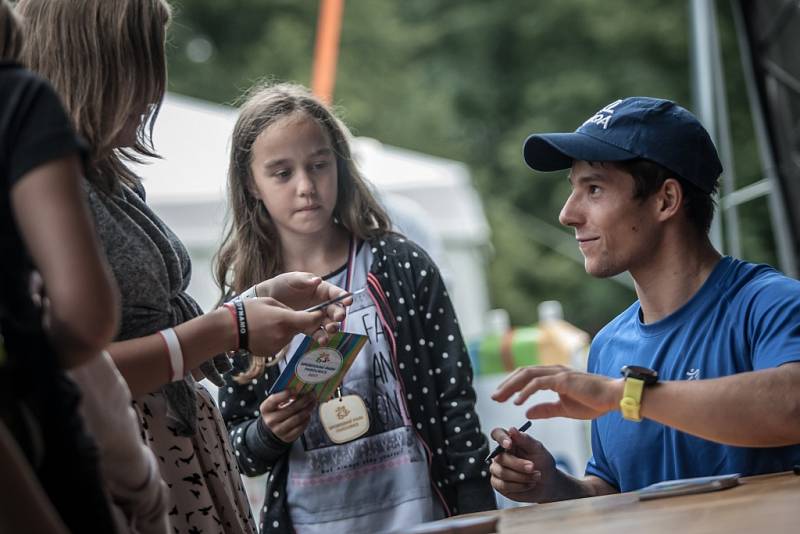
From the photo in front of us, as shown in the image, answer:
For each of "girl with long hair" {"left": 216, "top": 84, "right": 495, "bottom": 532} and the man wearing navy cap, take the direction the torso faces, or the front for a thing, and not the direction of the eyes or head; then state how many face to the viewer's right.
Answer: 0

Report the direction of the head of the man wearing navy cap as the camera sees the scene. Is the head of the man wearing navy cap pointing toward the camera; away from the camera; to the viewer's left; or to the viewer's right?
to the viewer's left

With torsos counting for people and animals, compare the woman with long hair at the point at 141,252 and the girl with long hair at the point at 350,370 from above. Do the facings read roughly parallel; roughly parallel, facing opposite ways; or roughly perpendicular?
roughly perpendicular

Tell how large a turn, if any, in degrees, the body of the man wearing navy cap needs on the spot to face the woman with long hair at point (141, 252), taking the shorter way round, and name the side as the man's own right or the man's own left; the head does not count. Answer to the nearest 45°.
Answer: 0° — they already face them

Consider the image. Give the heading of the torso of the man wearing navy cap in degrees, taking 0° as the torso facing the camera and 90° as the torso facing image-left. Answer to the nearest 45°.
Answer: approximately 45°

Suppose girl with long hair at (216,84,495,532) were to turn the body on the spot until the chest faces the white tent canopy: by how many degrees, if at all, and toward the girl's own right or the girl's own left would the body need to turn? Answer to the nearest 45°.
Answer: approximately 180°

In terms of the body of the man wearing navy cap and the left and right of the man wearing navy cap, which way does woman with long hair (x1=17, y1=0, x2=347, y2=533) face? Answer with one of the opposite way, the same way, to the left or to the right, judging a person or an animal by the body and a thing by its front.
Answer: the opposite way

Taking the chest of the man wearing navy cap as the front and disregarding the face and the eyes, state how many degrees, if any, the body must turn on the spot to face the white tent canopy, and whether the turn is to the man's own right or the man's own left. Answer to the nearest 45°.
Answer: approximately 90° to the man's own right

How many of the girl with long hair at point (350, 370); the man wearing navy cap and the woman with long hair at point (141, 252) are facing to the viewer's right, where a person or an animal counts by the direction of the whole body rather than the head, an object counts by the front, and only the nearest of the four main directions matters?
1

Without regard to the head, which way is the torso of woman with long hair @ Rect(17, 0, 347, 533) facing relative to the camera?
to the viewer's right

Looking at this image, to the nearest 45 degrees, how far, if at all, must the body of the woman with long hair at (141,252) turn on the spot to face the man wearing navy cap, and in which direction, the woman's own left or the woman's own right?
0° — they already face them

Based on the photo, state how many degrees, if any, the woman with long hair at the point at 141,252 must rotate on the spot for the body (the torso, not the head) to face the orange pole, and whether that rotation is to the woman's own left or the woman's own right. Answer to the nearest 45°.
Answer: approximately 90° to the woman's own left
